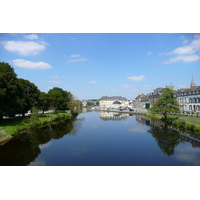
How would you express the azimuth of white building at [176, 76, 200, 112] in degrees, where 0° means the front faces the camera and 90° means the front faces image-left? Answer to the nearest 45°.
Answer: approximately 45°

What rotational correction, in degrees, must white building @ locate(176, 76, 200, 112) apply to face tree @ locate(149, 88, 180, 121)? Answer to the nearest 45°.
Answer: approximately 45° to its left

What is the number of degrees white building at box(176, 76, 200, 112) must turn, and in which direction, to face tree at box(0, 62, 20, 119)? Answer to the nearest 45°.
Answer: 0° — it already faces it

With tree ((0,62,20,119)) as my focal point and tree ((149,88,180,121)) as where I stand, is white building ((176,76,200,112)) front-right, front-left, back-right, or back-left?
back-right

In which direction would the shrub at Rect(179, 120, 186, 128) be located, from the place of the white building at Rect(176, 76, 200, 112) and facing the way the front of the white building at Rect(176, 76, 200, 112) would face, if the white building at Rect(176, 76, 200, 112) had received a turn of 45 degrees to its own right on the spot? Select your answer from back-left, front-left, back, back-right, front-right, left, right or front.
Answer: left
